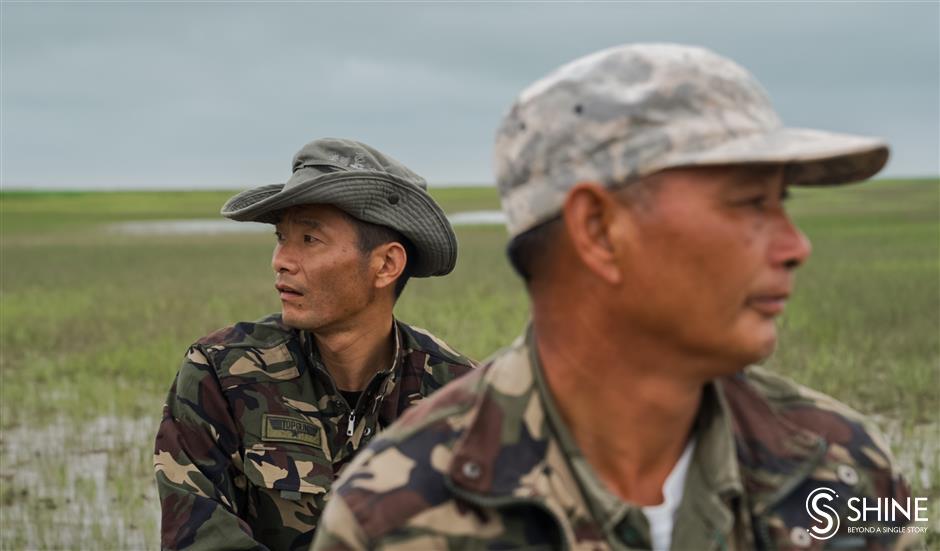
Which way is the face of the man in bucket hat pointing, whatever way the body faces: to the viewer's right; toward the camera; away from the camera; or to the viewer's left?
to the viewer's left

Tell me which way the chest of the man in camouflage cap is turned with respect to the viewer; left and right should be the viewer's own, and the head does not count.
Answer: facing the viewer and to the right of the viewer

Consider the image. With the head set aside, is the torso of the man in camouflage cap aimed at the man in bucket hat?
no

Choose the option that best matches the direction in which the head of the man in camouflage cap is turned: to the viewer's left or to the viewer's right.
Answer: to the viewer's right
